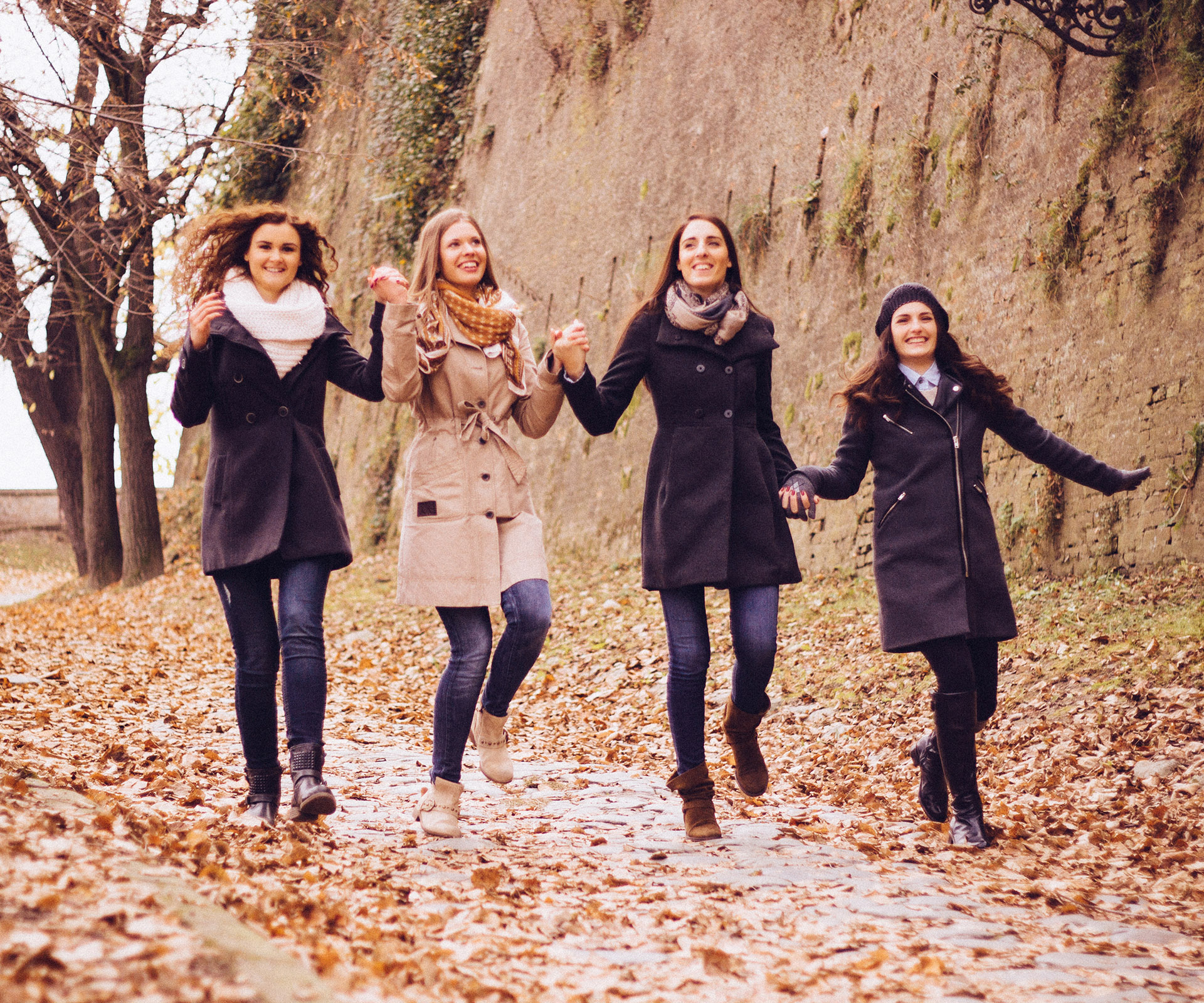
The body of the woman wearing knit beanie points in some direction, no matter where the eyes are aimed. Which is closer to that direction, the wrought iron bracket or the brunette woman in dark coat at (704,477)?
the brunette woman in dark coat

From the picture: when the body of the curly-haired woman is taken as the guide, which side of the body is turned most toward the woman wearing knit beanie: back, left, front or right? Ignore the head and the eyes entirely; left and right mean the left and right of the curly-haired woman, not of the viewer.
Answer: left

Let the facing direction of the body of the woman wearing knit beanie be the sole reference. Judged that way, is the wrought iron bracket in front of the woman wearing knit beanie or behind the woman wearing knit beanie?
behind

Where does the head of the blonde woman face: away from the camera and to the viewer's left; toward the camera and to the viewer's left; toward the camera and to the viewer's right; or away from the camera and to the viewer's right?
toward the camera and to the viewer's right

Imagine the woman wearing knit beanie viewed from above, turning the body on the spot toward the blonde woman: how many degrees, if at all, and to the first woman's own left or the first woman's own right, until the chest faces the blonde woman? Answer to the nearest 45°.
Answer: approximately 90° to the first woman's own right

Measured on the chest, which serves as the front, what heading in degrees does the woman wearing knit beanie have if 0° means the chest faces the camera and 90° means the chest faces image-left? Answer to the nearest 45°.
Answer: approximately 0°

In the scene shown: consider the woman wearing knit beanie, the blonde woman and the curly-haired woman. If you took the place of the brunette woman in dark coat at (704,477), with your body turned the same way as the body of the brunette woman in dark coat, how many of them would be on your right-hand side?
2
